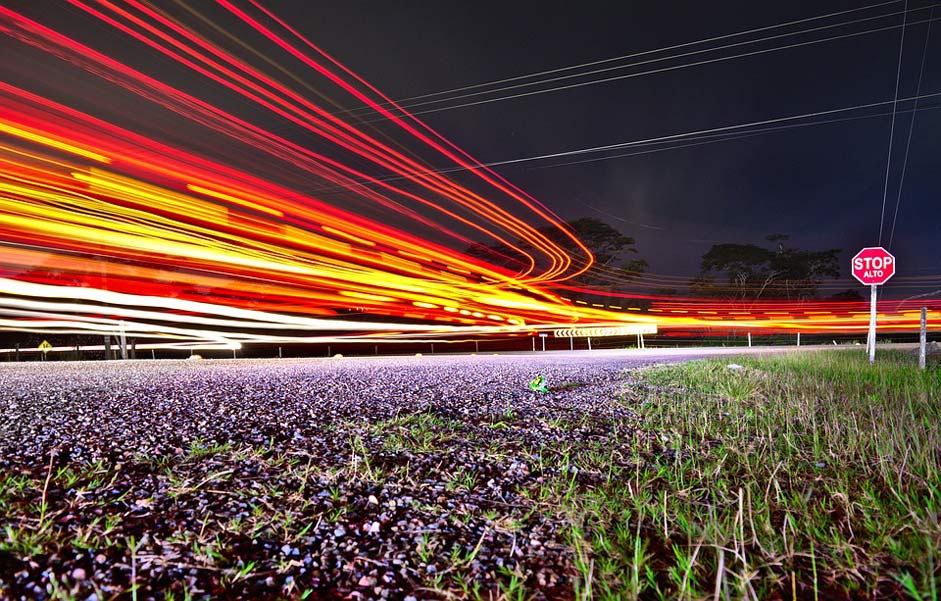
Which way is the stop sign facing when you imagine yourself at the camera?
facing the viewer

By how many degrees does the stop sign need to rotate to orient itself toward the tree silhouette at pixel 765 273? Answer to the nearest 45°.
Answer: approximately 180°
